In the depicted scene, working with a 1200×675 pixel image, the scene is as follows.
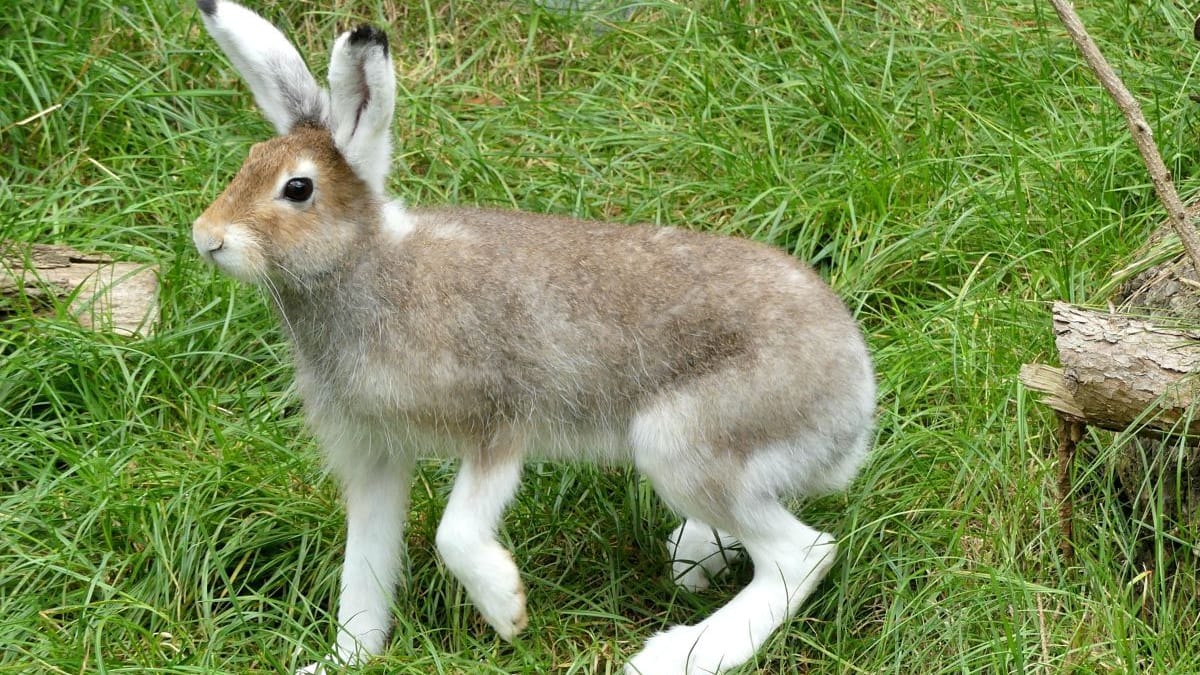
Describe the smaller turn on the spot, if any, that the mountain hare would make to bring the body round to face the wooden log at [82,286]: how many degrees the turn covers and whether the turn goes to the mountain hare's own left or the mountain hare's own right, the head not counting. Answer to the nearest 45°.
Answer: approximately 45° to the mountain hare's own right

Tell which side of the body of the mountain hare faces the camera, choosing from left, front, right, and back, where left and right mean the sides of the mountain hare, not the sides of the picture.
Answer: left

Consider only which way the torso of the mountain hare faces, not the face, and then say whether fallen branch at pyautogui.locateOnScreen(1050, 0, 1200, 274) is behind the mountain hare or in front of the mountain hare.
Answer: behind

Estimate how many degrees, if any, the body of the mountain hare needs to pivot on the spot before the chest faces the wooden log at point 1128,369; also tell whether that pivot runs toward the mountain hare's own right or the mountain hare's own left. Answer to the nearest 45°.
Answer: approximately 180°

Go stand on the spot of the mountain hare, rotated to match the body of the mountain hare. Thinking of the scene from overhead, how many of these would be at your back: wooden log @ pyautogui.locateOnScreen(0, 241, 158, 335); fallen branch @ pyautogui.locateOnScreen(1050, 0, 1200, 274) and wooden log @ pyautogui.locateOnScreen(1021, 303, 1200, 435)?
2

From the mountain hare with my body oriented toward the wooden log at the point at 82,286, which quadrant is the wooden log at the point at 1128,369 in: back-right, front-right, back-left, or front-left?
back-right
